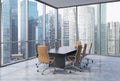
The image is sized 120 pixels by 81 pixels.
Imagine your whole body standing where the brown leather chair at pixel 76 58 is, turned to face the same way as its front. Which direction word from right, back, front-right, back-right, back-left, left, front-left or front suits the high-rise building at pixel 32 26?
front-right

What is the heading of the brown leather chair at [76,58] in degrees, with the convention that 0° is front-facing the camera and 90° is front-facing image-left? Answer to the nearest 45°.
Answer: approximately 90°

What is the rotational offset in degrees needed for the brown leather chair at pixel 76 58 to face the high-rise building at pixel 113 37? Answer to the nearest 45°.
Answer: approximately 135° to its right

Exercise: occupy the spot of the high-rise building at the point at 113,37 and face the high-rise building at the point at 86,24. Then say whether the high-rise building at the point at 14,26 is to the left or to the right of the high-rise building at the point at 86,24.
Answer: left

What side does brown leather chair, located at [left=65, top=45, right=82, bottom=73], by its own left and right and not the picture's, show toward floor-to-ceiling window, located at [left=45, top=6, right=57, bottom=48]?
right

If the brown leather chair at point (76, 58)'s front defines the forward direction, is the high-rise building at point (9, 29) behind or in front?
in front

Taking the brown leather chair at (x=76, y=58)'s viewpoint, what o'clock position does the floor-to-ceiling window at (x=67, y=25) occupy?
The floor-to-ceiling window is roughly at 3 o'clock from the brown leather chair.
